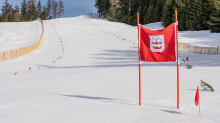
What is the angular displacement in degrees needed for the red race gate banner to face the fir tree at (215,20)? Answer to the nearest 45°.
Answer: approximately 180°

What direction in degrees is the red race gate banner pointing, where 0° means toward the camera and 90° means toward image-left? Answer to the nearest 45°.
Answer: approximately 0°

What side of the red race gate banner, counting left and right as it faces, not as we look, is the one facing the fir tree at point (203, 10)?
back

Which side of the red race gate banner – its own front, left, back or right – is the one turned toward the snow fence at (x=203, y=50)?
back
